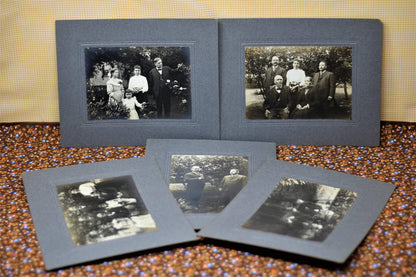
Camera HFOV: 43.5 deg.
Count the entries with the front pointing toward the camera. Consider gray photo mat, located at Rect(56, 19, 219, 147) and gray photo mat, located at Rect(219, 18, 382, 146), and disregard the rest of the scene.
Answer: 2

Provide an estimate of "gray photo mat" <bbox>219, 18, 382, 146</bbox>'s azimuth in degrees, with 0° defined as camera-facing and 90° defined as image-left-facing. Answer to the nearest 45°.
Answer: approximately 0°

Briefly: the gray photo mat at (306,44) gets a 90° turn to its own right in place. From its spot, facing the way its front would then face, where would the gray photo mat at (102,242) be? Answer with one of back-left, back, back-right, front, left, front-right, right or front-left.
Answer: front-left

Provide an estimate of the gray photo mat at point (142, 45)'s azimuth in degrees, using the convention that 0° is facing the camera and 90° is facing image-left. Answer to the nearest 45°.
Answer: approximately 0°
